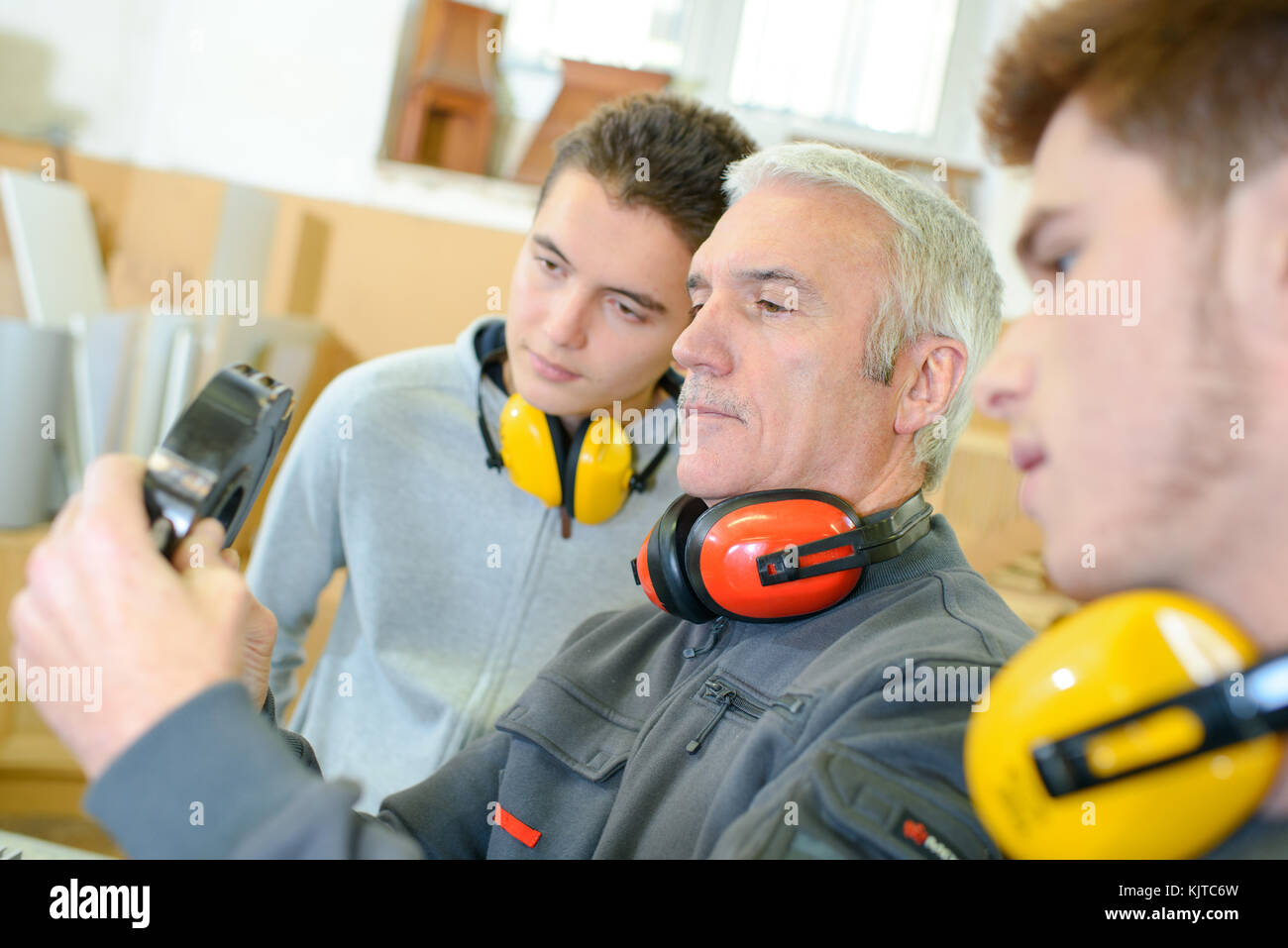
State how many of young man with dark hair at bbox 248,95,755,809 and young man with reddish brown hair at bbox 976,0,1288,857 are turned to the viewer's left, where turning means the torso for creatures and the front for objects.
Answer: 1

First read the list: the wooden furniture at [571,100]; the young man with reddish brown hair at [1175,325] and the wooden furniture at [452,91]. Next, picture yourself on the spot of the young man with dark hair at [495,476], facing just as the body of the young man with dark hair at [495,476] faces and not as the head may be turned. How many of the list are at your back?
2

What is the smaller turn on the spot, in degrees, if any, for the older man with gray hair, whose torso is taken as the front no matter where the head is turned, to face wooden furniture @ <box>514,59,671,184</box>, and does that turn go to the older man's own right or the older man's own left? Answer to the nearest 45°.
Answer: approximately 135° to the older man's own right

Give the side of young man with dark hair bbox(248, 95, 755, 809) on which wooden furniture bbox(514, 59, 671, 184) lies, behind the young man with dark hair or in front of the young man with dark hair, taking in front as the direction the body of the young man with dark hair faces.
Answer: behind

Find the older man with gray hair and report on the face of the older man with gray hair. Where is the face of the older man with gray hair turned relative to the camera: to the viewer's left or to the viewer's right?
to the viewer's left

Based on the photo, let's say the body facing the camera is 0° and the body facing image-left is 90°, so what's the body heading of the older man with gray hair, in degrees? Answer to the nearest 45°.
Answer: approximately 45°

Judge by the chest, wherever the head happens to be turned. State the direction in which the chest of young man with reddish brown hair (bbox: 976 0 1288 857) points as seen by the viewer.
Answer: to the viewer's left

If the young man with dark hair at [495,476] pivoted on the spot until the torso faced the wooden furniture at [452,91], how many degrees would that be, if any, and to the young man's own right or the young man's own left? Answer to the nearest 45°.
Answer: approximately 180°

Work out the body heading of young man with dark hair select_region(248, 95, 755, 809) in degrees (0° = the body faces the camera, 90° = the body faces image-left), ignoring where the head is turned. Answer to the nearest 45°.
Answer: approximately 0°
